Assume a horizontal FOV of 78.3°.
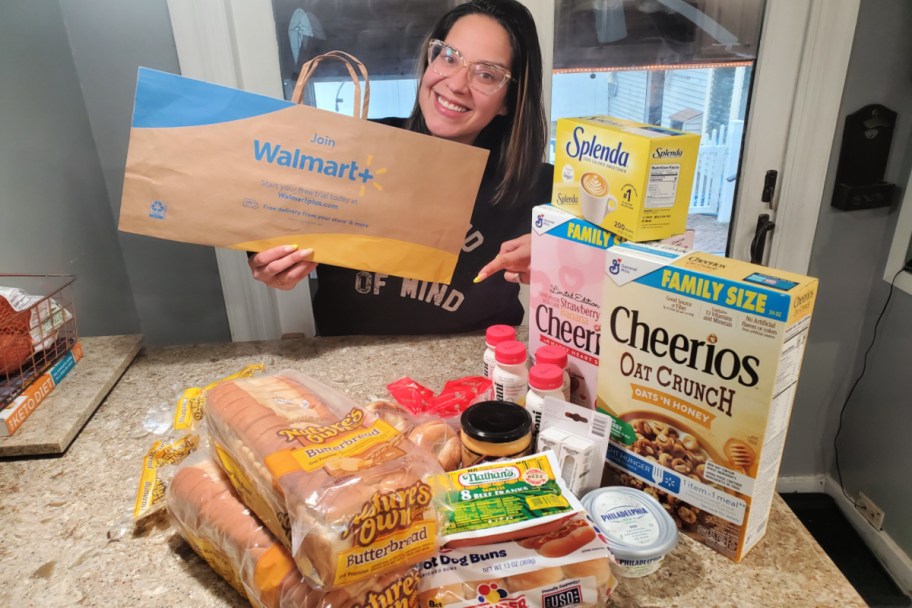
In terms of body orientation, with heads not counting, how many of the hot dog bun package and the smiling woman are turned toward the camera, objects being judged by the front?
2

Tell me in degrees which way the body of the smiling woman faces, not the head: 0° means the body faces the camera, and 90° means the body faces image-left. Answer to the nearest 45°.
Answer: approximately 0°

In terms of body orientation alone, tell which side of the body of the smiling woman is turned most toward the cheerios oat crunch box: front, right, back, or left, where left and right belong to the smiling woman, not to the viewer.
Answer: front

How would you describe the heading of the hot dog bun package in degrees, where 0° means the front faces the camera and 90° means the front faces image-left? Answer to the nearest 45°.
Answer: approximately 0°

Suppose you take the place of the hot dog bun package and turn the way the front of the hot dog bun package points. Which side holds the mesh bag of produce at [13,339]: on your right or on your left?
on your right

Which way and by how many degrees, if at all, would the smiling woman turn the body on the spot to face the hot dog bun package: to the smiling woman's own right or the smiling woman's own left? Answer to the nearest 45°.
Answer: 0° — they already face it

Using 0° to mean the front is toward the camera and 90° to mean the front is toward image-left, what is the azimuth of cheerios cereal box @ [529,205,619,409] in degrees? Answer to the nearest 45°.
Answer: approximately 45°
